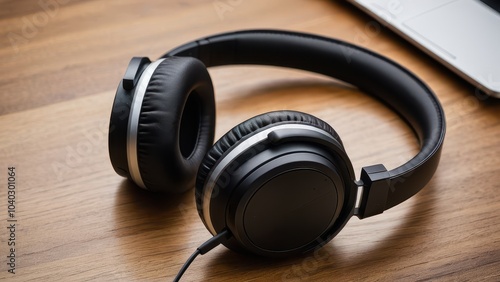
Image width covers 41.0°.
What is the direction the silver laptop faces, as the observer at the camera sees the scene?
facing the viewer and to the left of the viewer

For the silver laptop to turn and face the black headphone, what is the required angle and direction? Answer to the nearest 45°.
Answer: approximately 45° to its left
